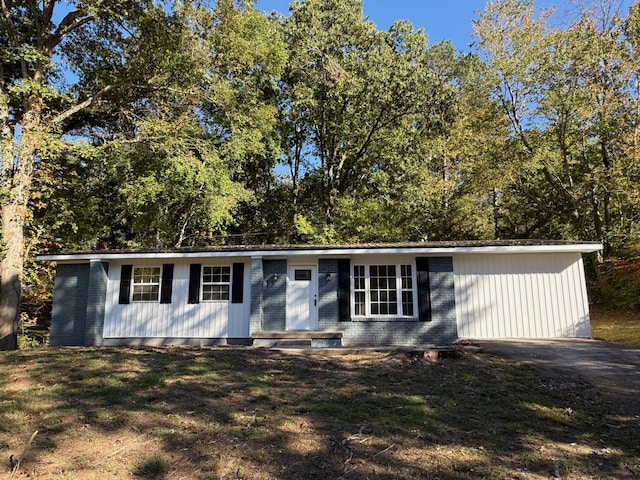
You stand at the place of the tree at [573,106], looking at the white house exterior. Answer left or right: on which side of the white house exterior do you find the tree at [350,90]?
right

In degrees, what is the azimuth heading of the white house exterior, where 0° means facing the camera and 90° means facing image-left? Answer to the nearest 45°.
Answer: approximately 0°

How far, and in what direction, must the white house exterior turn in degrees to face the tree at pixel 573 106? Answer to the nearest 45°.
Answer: approximately 135° to its left

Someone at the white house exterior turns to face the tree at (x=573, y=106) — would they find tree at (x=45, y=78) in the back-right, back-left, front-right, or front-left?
back-left

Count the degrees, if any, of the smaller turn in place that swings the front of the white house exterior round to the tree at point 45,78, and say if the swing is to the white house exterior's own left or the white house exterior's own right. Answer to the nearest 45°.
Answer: approximately 90° to the white house exterior's own right
